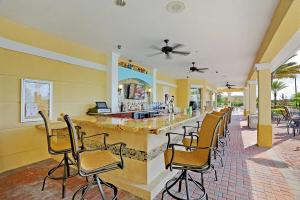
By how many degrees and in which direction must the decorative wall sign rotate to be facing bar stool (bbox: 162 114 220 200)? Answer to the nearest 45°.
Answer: approximately 45° to its right

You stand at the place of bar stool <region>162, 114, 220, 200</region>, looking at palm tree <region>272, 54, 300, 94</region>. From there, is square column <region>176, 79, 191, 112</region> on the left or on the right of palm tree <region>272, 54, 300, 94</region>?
left

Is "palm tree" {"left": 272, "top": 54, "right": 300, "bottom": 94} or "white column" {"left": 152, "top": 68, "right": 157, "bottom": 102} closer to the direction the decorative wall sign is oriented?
the palm tree

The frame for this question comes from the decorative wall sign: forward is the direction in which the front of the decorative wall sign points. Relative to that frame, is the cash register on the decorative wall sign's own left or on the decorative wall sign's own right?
on the decorative wall sign's own right

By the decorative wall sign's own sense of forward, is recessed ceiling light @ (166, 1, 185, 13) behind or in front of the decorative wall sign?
in front

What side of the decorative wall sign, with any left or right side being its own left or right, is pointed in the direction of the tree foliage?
left

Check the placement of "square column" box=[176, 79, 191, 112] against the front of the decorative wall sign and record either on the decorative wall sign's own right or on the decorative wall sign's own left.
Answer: on the decorative wall sign's own left

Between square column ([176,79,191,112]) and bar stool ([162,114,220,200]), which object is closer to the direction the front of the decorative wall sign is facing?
the bar stool

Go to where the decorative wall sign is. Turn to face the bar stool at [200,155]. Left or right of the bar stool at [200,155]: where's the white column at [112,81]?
right

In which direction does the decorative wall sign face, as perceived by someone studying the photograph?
facing the viewer and to the right of the viewer

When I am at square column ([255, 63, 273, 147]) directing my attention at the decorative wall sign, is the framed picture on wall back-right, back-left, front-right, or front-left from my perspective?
front-left

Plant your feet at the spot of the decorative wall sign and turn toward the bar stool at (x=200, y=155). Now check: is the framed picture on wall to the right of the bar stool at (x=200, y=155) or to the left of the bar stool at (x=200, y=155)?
right

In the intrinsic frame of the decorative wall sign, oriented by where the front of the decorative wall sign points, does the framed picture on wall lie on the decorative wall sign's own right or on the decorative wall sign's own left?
on the decorative wall sign's own right

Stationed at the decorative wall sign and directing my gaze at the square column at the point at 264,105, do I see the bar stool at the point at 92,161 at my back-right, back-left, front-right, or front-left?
front-right

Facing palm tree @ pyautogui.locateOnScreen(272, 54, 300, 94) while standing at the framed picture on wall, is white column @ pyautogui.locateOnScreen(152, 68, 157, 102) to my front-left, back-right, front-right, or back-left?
front-left
